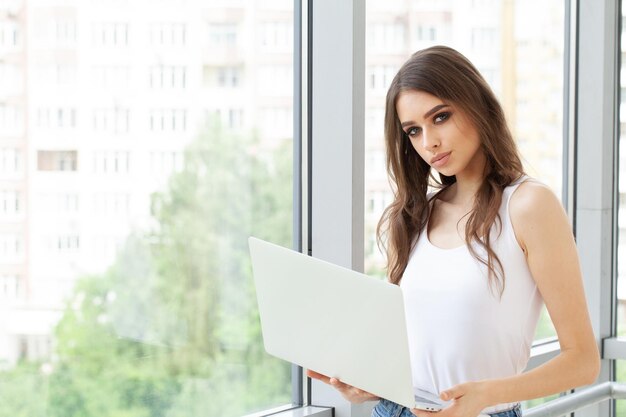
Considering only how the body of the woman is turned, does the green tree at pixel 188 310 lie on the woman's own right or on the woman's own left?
on the woman's own right

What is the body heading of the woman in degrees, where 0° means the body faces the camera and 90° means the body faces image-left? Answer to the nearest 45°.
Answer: approximately 45°

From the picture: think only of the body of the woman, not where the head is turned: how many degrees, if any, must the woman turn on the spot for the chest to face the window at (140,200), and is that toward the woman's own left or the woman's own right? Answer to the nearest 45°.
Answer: approximately 45° to the woman's own right
